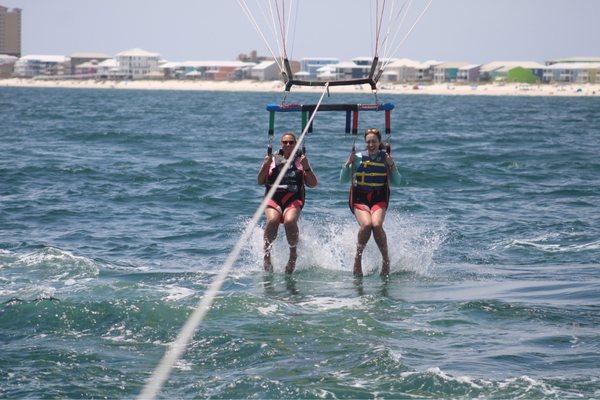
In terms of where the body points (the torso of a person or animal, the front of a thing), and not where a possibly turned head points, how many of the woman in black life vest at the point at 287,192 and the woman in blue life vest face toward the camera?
2

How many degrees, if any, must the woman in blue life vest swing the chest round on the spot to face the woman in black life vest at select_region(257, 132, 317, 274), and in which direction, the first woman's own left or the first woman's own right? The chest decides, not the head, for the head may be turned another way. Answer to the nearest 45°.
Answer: approximately 90° to the first woman's own right

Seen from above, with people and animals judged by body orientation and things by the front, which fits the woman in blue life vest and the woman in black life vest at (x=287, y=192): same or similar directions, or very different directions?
same or similar directions

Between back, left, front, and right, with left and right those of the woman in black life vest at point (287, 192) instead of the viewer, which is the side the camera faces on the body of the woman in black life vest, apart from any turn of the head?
front

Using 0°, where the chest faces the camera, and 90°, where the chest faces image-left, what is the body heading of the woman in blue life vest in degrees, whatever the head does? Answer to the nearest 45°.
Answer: approximately 0°
